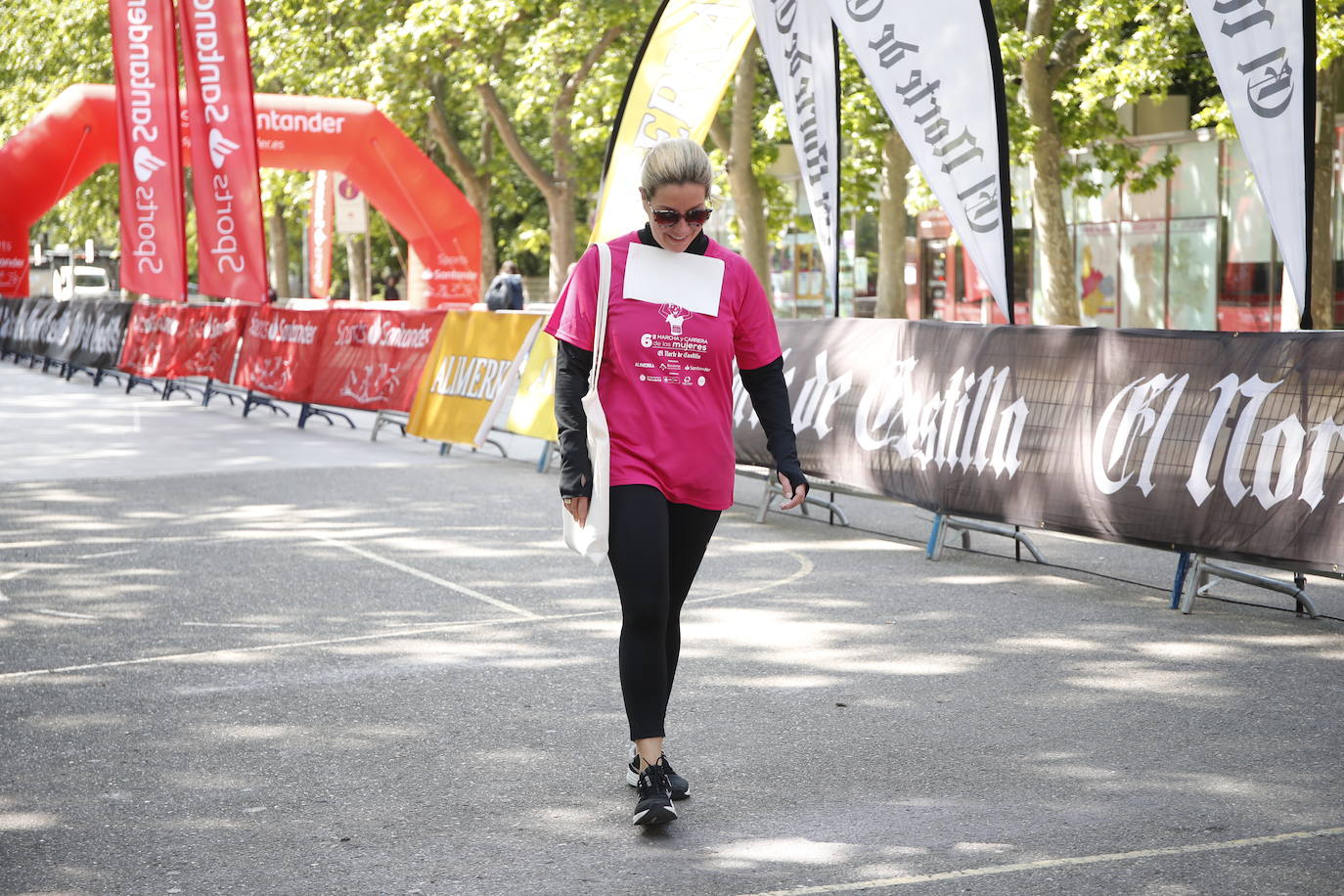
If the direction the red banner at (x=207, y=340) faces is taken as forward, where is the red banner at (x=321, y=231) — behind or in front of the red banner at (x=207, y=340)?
behind

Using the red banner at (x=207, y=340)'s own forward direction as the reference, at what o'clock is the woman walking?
The woman walking is roughly at 10 o'clock from the red banner.

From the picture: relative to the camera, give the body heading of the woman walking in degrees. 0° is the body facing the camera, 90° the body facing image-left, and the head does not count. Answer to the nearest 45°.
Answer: approximately 0°

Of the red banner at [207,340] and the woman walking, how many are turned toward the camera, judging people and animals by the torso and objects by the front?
2

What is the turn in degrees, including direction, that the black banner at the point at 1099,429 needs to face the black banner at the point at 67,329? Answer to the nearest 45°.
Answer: approximately 90° to its right

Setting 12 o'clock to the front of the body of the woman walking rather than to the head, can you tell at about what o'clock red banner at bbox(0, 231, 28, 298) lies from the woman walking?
The red banner is roughly at 5 o'clock from the woman walking.

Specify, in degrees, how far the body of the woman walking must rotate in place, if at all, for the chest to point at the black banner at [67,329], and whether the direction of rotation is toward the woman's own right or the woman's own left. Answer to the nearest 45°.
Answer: approximately 135° to the woman's own right

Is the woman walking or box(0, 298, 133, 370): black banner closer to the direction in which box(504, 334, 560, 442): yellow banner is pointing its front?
the woman walking
